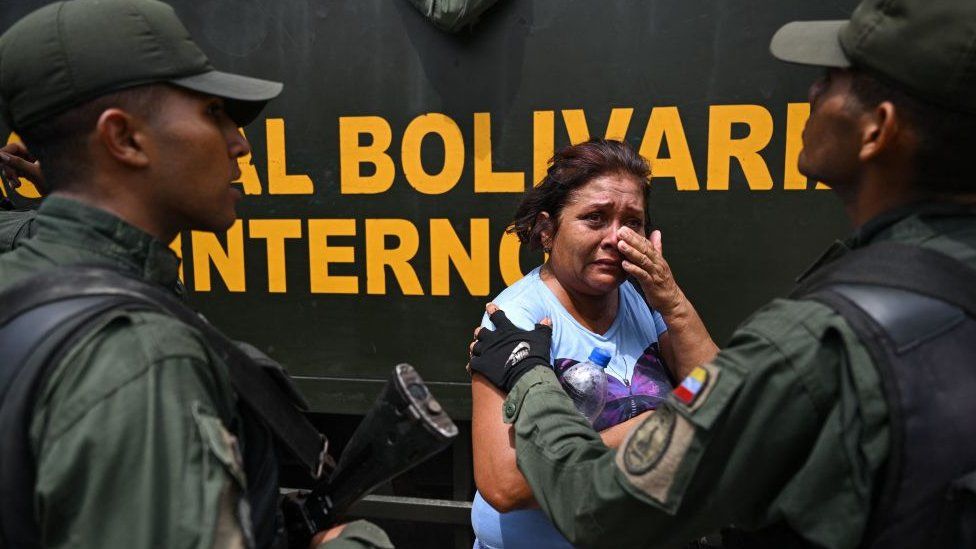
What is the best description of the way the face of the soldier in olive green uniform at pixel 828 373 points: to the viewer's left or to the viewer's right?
to the viewer's left

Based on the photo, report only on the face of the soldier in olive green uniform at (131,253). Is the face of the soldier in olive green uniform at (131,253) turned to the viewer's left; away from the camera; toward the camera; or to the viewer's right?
to the viewer's right

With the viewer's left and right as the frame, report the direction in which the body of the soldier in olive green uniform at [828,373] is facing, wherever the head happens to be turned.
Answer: facing away from the viewer and to the left of the viewer

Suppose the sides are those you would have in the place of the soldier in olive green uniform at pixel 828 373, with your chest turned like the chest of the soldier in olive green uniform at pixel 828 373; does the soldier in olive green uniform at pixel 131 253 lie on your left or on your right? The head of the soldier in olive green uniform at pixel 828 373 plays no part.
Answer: on your left

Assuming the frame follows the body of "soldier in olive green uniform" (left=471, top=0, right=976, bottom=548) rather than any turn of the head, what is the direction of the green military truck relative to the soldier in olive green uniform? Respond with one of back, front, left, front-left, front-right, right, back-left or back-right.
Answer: front
